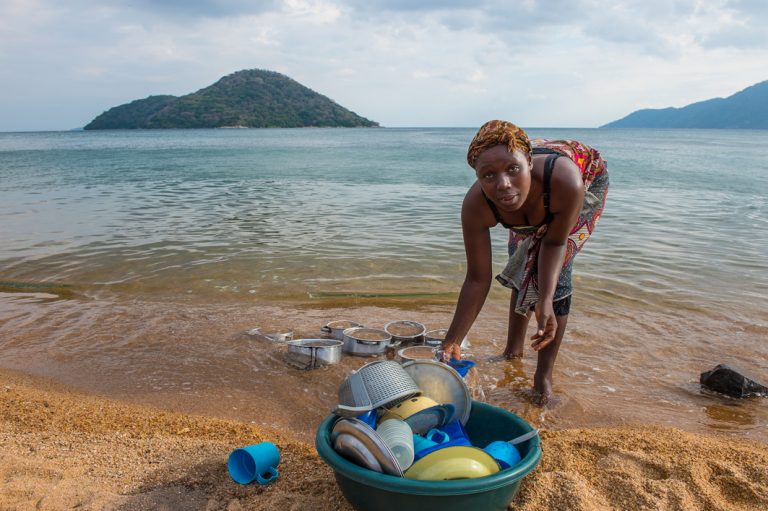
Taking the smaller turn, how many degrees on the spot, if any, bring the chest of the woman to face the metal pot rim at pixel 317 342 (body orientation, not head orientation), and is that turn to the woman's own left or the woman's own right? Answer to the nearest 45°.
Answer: approximately 90° to the woman's own right

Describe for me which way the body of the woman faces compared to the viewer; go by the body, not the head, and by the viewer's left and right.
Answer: facing the viewer and to the left of the viewer

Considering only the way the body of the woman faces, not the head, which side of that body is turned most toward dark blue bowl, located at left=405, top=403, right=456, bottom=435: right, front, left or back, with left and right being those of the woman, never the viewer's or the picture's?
front

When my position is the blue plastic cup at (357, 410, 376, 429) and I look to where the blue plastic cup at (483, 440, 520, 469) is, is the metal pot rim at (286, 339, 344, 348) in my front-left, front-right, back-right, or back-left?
back-left

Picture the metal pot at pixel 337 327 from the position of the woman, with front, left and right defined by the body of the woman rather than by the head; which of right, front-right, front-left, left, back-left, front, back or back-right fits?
right

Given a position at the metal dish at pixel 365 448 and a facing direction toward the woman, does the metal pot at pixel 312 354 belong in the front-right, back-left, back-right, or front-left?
front-left

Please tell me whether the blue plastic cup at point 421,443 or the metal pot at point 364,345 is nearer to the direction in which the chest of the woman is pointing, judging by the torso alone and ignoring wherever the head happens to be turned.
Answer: the blue plastic cup

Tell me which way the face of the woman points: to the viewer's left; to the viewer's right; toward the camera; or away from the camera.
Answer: toward the camera

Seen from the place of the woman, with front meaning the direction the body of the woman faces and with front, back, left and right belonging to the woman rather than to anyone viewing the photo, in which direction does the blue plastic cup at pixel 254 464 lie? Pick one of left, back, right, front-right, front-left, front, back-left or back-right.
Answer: front

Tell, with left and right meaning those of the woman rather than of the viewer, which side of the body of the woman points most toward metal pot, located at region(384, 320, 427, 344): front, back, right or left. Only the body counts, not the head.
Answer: right

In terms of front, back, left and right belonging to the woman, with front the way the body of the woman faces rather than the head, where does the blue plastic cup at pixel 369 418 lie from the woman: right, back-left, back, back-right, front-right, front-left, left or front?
front

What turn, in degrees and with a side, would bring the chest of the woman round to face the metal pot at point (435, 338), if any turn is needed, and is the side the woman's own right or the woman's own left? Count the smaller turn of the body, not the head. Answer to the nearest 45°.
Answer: approximately 90° to the woman's own right

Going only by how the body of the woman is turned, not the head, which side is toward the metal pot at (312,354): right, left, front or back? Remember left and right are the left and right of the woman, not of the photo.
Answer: right

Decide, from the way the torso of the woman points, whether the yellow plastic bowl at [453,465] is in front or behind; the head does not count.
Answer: in front
